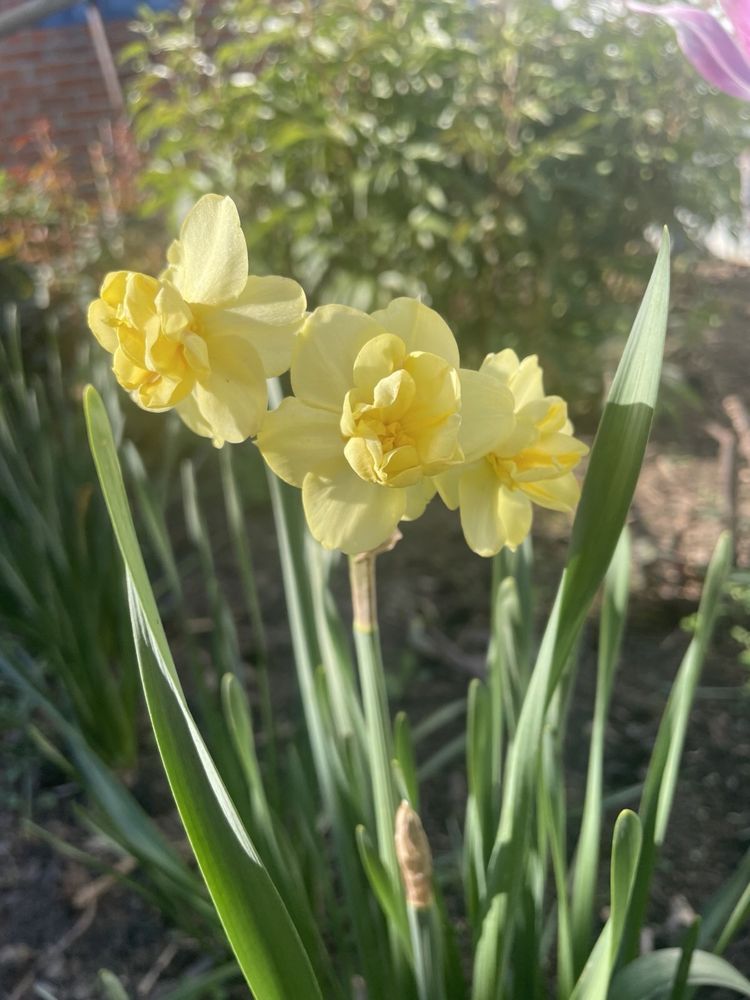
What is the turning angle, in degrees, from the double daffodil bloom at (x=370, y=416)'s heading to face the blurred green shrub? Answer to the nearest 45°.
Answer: approximately 180°

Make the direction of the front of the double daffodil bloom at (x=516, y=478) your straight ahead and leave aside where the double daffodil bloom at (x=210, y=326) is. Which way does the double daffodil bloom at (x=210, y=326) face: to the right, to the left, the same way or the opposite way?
to the right

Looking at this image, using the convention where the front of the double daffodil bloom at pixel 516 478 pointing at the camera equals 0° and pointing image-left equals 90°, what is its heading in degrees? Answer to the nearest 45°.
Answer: approximately 315°

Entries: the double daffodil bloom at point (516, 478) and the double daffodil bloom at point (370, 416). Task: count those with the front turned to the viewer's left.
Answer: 0

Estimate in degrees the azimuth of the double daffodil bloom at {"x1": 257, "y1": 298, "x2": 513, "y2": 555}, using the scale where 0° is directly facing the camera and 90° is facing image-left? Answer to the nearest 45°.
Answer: approximately 0°

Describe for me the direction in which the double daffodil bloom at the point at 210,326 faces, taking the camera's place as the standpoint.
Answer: facing the viewer and to the left of the viewer

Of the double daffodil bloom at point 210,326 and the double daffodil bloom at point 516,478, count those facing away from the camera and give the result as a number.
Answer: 0
